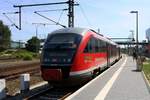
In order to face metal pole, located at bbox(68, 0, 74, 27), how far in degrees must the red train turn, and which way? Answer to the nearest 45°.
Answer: approximately 135° to its right

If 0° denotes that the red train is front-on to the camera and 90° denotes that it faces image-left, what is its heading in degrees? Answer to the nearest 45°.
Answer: approximately 45°
